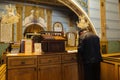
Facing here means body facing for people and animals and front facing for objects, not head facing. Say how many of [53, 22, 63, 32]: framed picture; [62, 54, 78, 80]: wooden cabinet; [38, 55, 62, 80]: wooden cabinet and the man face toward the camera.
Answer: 3

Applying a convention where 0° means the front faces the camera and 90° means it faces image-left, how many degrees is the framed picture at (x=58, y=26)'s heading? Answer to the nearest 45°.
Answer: approximately 0°

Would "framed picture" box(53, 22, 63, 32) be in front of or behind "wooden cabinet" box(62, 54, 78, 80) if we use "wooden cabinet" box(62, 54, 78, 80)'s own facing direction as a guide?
behind

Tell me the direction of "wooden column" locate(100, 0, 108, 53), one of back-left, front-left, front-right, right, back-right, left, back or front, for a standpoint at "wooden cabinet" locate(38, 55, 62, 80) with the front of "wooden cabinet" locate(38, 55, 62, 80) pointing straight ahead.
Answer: back-left
